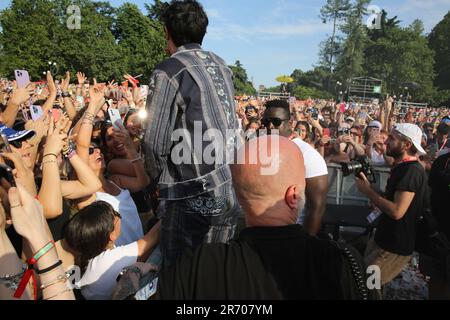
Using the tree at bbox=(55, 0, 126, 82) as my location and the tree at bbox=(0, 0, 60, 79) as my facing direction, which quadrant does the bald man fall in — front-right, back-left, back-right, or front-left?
back-left

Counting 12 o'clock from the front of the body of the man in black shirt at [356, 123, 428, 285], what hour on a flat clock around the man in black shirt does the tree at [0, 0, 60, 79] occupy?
The tree is roughly at 1 o'clock from the man in black shirt.

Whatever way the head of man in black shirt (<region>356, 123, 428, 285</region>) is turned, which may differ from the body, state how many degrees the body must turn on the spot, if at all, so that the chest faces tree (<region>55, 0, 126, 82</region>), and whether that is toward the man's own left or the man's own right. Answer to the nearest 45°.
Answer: approximately 45° to the man's own right

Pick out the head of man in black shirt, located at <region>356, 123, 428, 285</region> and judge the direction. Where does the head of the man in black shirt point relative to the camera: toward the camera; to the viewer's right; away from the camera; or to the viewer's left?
to the viewer's left

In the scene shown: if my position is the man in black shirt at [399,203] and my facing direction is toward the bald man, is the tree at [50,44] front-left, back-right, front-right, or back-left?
back-right

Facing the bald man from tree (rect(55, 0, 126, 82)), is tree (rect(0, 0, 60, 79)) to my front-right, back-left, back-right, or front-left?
back-right

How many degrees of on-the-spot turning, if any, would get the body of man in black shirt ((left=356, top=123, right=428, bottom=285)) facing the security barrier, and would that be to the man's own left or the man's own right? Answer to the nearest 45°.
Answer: approximately 45° to the man's own right

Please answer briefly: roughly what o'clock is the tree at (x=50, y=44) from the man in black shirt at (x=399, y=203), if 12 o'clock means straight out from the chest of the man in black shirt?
The tree is roughly at 1 o'clock from the man in black shirt.

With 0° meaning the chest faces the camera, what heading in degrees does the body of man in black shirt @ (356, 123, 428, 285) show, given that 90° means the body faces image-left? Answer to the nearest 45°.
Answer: approximately 90°

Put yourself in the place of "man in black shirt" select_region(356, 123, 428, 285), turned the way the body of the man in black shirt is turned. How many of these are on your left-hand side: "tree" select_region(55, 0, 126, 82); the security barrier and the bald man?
1

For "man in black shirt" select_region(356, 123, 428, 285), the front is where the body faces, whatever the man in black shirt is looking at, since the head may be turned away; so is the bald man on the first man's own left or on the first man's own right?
on the first man's own left
